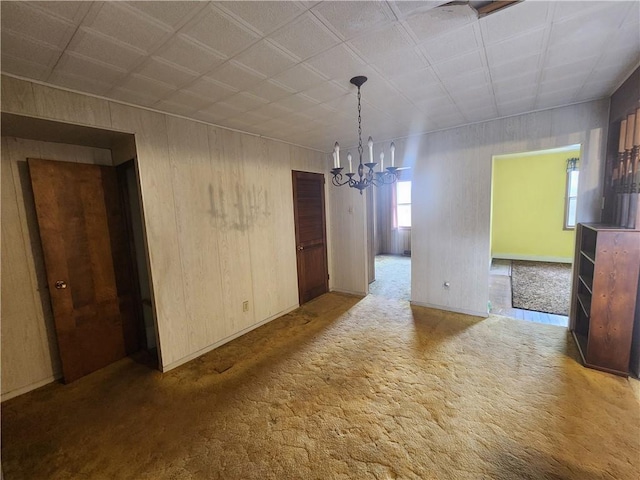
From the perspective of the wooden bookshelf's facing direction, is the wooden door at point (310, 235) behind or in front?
in front

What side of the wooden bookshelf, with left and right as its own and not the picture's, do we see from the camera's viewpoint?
left

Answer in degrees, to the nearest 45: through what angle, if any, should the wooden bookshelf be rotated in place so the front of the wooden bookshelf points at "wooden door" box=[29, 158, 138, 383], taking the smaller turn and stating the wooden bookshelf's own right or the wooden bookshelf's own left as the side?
approximately 45° to the wooden bookshelf's own left
